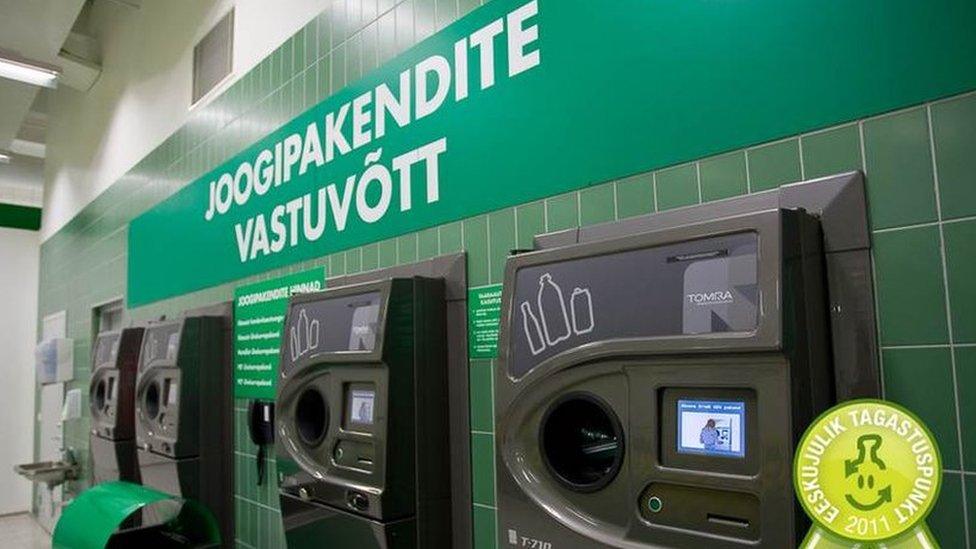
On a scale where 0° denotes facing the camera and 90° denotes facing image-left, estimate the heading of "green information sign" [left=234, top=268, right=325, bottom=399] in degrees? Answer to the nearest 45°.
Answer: approximately 45°

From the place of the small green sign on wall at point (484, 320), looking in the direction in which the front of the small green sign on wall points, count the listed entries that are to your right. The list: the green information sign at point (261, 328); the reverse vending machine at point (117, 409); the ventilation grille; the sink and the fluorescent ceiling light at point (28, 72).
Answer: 5

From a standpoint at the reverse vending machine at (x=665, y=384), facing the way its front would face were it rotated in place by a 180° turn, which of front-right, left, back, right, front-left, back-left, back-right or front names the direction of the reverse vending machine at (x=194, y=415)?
left

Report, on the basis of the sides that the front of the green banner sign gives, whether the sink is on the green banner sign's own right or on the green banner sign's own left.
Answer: on the green banner sign's own right

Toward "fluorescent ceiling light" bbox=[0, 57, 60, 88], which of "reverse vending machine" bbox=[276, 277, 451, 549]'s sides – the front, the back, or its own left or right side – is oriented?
right

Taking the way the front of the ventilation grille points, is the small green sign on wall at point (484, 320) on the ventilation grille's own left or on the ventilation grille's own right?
on the ventilation grille's own left

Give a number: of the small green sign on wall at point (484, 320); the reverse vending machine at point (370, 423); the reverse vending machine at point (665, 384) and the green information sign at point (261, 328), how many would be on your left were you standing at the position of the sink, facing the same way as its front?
4

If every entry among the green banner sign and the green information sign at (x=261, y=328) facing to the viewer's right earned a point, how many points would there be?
0

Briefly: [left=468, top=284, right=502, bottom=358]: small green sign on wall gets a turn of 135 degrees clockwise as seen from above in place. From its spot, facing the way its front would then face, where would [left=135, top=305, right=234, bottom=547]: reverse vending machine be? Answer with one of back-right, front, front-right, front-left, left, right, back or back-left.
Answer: front-left

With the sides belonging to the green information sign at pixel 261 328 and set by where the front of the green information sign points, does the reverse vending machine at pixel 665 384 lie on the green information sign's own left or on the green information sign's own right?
on the green information sign's own left

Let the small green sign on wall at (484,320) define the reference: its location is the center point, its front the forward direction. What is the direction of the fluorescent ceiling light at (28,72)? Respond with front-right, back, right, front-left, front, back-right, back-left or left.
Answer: right

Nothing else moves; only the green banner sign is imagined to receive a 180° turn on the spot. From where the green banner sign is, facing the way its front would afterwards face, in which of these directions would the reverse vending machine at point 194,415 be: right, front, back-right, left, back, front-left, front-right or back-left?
left

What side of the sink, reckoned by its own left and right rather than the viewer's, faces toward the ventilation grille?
left

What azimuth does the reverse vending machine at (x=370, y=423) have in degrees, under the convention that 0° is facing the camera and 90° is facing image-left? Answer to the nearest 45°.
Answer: approximately 45°

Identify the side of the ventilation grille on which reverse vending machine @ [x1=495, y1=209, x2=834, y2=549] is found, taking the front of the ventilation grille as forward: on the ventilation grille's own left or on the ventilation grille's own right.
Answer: on the ventilation grille's own left
